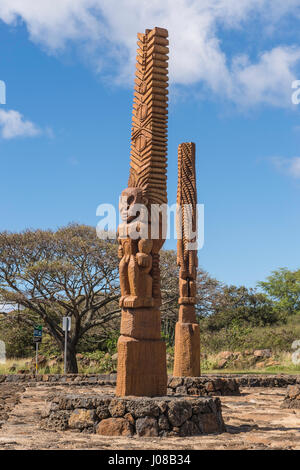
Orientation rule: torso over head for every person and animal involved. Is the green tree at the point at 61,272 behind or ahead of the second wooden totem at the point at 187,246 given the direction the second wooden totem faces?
behind

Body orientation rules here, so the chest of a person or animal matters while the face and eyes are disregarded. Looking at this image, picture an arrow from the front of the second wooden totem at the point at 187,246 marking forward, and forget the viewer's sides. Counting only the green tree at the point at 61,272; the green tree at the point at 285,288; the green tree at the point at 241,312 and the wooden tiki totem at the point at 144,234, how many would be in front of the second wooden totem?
1

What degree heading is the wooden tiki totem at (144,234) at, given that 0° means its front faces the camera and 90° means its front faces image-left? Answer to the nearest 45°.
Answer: approximately 45°

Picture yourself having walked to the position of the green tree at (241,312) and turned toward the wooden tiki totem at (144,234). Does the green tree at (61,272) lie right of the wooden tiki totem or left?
right

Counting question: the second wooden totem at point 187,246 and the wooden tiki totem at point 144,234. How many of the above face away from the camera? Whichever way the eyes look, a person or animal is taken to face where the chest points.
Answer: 0

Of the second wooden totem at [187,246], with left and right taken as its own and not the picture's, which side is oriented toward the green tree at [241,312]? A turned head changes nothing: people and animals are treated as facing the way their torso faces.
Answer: back

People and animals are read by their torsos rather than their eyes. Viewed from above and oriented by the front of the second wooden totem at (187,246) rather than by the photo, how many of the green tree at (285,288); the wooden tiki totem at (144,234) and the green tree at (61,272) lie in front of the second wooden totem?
1

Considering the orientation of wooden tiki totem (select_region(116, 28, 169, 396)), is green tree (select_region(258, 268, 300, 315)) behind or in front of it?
behind

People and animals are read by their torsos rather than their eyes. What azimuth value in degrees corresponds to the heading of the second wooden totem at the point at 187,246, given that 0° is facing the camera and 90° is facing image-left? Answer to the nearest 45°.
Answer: approximately 0°

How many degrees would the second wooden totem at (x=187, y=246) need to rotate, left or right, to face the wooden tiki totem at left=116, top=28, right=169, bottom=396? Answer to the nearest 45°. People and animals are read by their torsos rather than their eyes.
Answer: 0° — it already faces it
